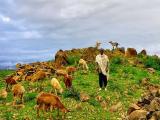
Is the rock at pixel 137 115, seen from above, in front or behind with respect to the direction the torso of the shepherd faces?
in front

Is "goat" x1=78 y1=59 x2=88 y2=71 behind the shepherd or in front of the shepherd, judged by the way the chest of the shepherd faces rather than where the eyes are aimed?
behind

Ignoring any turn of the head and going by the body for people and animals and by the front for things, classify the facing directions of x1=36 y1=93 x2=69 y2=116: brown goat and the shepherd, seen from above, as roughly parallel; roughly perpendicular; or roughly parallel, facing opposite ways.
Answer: roughly perpendicular

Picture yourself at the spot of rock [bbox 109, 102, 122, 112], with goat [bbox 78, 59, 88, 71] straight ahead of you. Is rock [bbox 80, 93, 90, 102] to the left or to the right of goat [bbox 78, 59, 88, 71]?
left

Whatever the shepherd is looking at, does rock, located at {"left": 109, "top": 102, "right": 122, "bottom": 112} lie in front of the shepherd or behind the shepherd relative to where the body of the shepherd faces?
in front

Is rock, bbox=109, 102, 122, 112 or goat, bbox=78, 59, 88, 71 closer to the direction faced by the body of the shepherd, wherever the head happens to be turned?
the rock
